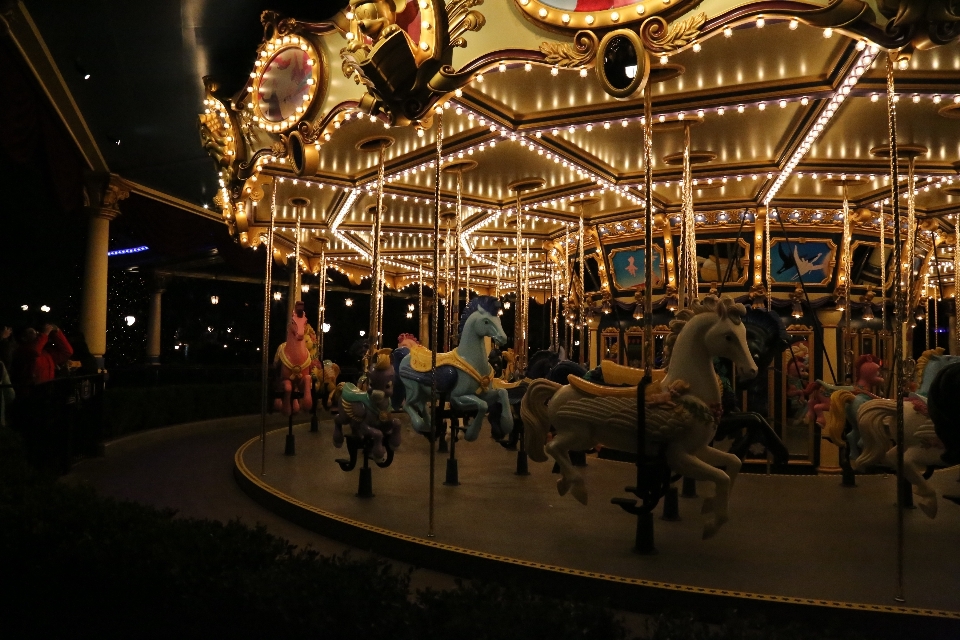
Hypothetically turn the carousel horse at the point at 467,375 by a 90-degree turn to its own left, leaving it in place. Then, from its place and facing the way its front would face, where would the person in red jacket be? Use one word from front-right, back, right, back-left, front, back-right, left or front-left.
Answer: back-left

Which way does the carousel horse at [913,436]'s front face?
to the viewer's right

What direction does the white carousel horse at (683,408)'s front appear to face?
to the viewer's right

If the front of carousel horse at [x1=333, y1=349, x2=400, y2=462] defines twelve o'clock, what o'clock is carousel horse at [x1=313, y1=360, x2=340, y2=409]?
carousel horse at [x1=313, y1=360, x2=340, y2=409] is roughly at 7 o'clock from carousel horse at [x1=333, y1=349, x2=400, y2=462].

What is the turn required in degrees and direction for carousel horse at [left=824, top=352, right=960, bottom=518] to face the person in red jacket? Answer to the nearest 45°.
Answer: approximately 180°

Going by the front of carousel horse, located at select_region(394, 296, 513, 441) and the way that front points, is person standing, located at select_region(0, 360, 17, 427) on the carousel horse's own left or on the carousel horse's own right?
on the carousel horse's own right

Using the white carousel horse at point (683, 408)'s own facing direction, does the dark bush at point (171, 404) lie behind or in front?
behind

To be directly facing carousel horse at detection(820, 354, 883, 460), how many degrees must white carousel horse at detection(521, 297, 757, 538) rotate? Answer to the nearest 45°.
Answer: approximately 45° to its left

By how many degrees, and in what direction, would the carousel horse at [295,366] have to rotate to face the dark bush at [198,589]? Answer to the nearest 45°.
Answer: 0° — it already faces it

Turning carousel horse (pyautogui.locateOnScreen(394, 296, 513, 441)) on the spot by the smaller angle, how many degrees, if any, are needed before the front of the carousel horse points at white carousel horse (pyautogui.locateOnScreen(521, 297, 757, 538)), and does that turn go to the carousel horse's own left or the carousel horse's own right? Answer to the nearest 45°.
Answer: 0° — it already faces it

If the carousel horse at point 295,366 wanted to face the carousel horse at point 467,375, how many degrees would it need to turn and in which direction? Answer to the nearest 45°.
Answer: approximately 45° to its left

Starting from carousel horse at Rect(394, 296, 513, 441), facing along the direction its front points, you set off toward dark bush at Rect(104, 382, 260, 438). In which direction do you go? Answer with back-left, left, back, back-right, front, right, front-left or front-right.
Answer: back
